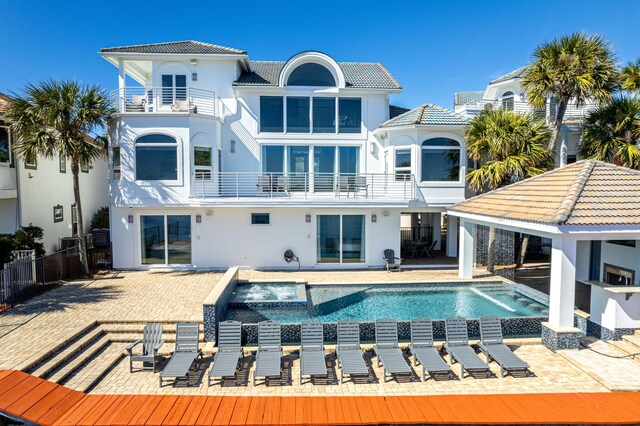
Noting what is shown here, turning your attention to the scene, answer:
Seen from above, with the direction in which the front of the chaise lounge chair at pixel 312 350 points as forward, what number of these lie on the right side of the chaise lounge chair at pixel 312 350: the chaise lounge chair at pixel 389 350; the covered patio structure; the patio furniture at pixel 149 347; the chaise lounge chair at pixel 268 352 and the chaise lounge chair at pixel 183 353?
3

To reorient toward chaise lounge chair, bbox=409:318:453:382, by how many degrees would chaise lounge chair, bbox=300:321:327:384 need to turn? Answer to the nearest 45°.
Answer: approximately 90° to its left

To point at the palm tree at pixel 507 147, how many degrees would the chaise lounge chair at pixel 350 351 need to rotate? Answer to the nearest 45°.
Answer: approximately 135° to its left

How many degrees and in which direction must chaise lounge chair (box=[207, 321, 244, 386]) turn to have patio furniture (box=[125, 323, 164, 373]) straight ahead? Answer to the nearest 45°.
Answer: approximately 90° to its right

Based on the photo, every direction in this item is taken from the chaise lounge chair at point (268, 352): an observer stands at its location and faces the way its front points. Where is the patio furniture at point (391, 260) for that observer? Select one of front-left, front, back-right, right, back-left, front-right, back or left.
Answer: back-left

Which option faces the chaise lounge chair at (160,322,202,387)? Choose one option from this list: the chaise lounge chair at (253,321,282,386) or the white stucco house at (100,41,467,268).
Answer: the white stucco house

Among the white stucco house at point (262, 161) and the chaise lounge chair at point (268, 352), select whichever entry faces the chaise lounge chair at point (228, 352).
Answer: the white stucco house

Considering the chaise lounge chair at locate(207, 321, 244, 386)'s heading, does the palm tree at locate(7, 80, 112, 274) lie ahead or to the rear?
to the rear

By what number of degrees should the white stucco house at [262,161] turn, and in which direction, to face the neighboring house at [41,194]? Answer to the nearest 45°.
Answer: approximately 90° to its right

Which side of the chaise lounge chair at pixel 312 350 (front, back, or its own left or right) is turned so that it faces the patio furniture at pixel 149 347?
right

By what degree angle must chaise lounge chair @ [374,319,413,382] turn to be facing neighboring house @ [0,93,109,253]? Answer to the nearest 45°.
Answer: approximately 90° to its right
